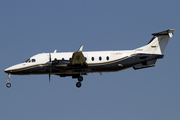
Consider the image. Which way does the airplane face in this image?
to the viewer's left
